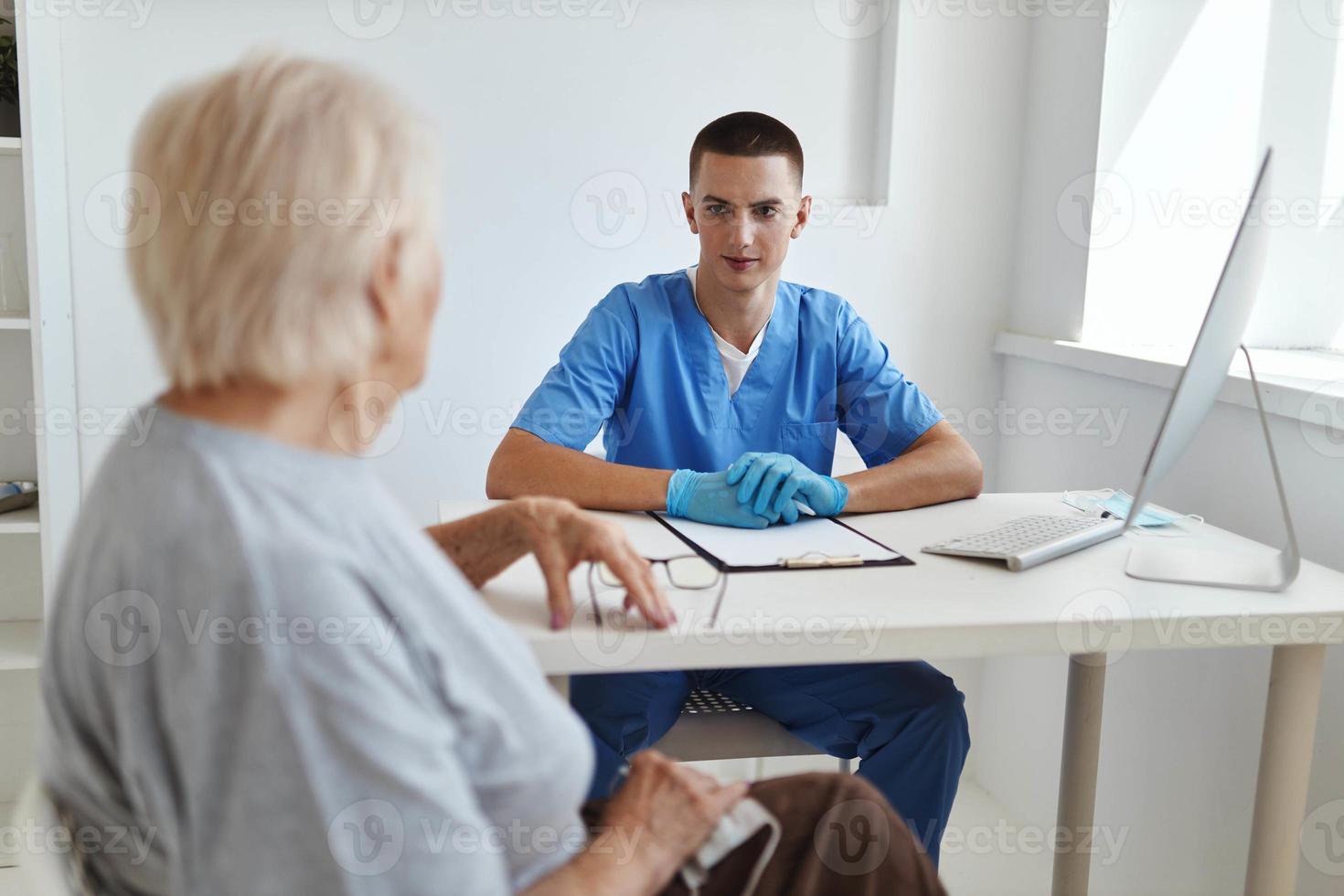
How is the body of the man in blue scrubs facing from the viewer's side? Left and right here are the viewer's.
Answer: facing the viewer

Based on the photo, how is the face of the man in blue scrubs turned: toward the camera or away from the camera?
toward the camera

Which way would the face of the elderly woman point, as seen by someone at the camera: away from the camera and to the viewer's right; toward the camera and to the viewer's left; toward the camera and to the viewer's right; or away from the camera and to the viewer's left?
away from the camera and to the viewer's right

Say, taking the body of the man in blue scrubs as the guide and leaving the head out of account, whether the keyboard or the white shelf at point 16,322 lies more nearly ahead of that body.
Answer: the keyboard

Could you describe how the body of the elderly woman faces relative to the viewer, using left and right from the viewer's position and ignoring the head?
facing away from the viewer and to the right of the viewer

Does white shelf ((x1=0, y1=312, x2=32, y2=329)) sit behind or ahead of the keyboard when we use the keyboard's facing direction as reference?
ahead

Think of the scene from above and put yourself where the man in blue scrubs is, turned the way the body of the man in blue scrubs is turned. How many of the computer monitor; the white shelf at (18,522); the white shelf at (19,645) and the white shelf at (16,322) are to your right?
3

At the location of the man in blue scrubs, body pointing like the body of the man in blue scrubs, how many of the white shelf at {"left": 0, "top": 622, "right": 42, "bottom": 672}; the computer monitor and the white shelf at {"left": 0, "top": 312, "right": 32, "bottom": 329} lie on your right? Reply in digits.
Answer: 2

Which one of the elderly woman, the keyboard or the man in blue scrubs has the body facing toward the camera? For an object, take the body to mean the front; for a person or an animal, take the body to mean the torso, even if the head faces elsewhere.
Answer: the man in blue scrubs

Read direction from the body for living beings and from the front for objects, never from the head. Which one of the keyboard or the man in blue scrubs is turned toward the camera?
the man in blue scrubs

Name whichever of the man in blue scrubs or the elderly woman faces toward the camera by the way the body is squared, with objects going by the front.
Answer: the man in blue scrubs

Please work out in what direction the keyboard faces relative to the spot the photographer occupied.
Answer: facing away from the viewer and to the left of the viewer
